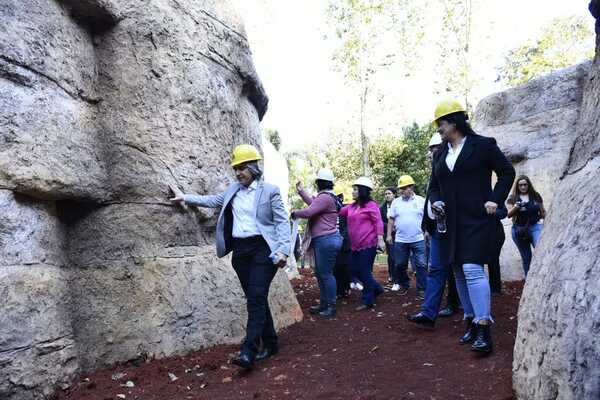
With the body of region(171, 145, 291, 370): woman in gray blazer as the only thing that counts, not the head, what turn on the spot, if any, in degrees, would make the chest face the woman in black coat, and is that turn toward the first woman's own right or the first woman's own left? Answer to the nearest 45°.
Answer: approximately 90° to the first woman's own left

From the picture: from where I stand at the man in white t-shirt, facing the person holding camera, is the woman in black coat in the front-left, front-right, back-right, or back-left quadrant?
back-right

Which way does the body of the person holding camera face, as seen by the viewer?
toward the camera

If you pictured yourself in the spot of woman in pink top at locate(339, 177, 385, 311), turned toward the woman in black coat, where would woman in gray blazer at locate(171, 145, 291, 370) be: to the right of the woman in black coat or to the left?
right

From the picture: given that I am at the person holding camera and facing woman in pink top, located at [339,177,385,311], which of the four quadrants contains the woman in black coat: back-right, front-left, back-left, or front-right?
front-left

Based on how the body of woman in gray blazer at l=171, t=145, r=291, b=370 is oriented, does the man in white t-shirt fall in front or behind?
behind

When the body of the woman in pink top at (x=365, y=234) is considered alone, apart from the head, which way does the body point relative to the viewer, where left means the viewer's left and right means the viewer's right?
facing the viewer and to the left of the viewer

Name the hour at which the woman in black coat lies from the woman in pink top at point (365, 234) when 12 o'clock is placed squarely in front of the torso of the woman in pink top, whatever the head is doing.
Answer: The woman in black coat is roughly at 10 o'clock from the woman in pink top.

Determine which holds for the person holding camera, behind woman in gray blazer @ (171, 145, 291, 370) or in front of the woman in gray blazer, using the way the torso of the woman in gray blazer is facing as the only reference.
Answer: behind

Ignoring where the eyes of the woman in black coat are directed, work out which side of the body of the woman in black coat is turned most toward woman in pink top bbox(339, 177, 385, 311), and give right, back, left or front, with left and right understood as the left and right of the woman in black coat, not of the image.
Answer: right

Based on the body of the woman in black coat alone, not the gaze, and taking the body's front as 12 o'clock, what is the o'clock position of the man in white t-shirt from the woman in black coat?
The man in white t-shirt is roughly at 4 o'clock from the woman in black coat.

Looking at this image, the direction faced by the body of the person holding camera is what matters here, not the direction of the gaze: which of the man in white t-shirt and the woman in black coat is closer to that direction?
the woman in black coat

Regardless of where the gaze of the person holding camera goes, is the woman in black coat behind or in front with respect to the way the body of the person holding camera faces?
in front

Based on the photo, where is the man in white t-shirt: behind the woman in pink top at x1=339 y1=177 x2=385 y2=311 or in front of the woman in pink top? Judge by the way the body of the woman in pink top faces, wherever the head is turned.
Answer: behind
